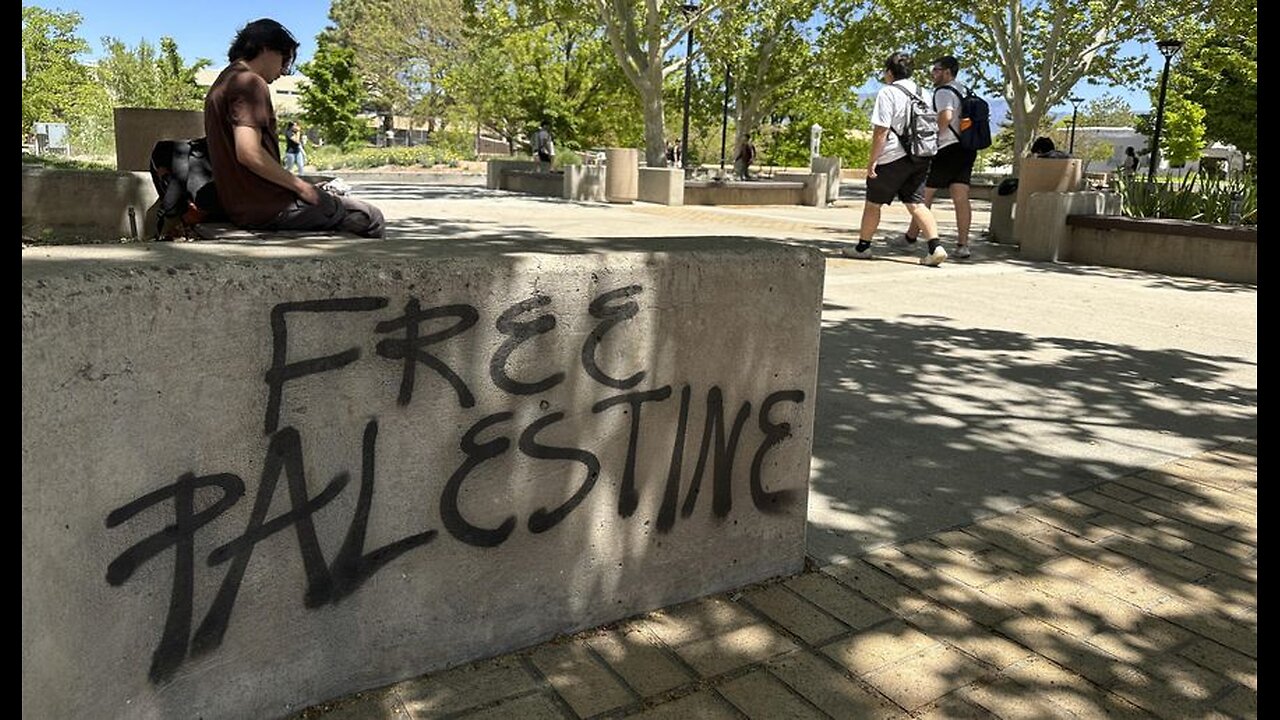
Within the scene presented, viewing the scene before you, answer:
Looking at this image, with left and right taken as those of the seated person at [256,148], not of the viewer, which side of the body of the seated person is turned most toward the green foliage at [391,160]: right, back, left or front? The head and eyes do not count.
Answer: left

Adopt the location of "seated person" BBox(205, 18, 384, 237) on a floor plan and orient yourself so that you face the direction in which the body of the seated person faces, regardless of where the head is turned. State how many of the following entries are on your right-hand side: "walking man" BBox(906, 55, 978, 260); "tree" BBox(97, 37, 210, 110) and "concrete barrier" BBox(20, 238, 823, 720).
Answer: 1

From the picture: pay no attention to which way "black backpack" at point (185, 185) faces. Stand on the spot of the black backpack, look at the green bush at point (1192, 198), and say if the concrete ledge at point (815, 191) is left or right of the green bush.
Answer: left

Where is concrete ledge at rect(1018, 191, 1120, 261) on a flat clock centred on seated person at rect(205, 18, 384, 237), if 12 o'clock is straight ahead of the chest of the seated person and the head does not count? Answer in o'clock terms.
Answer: The concrete ledge is roughly at 11 o'clock from the seated person.

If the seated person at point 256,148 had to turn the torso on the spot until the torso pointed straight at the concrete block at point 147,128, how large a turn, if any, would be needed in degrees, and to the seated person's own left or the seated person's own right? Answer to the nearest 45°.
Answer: approximately 90° to the seated person's own left

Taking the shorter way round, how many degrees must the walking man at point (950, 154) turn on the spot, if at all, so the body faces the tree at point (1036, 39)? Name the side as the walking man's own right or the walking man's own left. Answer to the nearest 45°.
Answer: approximately 90° to the walking man's own right

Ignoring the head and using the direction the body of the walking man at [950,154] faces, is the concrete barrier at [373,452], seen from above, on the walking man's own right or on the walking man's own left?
on the walking man's own left

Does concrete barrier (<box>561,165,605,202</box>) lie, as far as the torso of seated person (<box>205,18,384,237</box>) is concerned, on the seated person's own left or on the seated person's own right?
on the seated person's own left

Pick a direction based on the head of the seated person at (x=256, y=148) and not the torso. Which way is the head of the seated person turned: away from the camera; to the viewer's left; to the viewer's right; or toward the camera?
to the viewer's right

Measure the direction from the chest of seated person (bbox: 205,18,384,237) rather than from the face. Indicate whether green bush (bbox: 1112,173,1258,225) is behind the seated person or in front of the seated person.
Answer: in front

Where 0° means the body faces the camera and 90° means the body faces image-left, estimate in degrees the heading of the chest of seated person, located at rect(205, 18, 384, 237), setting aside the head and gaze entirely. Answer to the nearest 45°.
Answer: approximately 270°

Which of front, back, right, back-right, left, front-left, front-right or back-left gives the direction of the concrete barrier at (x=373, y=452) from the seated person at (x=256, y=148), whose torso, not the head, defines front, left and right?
right
